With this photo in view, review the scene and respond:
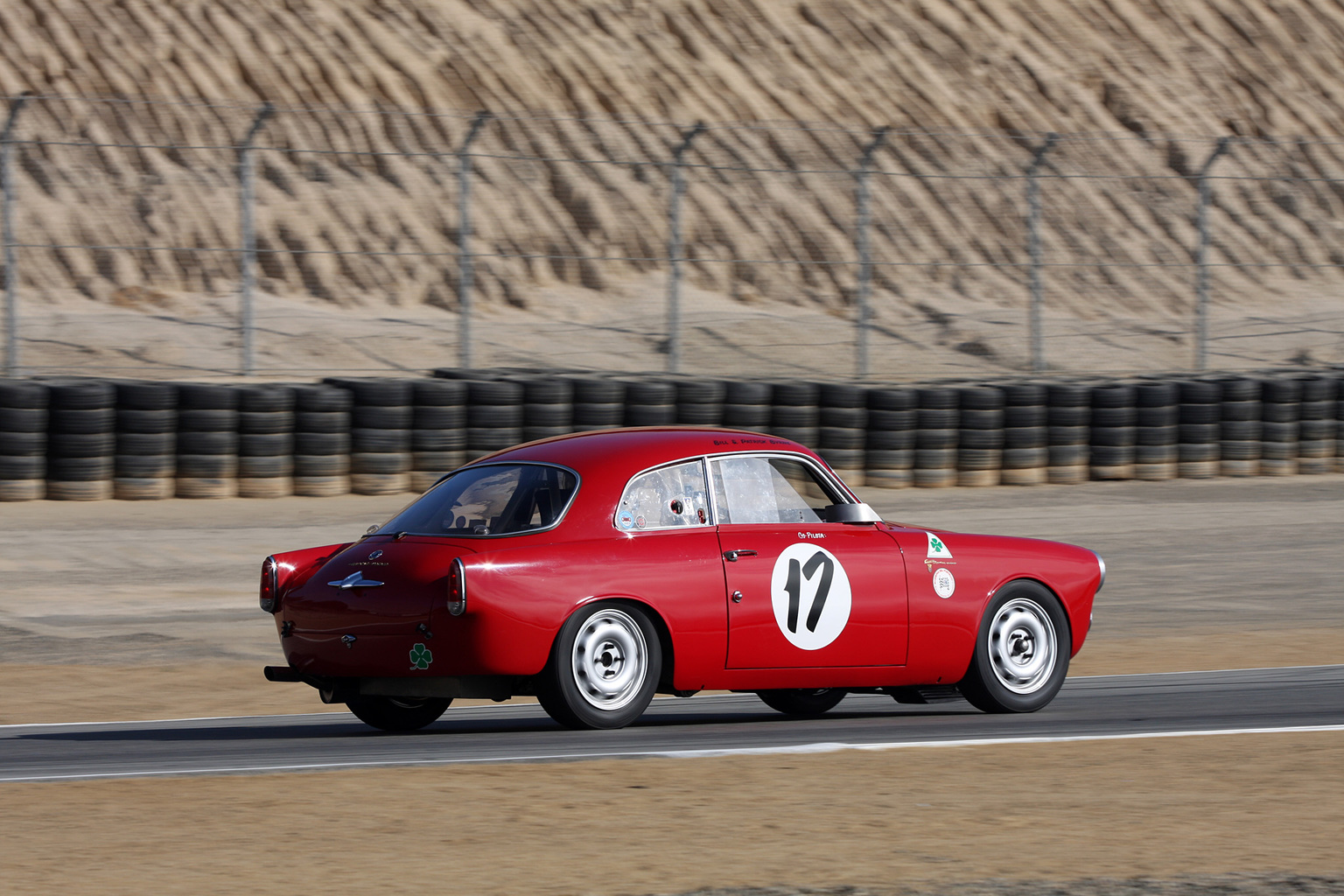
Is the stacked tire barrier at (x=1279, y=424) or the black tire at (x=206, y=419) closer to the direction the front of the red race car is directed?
the stacked tire barrier

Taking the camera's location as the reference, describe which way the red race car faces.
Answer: facing away from the viewer and to the right of the viewer

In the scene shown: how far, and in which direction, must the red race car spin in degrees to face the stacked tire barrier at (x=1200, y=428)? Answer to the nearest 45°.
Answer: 0° — it already faces it

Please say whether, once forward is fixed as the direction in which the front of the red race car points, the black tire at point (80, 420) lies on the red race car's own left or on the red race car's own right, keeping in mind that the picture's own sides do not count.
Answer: on the red race car's own left

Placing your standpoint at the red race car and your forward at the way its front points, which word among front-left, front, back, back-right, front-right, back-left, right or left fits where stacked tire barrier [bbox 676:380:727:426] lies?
front-left

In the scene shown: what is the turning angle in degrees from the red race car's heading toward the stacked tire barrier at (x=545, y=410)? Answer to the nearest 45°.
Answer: approximately 45° to its left

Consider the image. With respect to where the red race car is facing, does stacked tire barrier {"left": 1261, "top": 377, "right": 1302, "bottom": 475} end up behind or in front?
in front

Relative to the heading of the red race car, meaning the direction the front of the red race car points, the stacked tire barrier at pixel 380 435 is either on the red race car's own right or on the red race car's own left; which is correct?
on the red race car's own left
